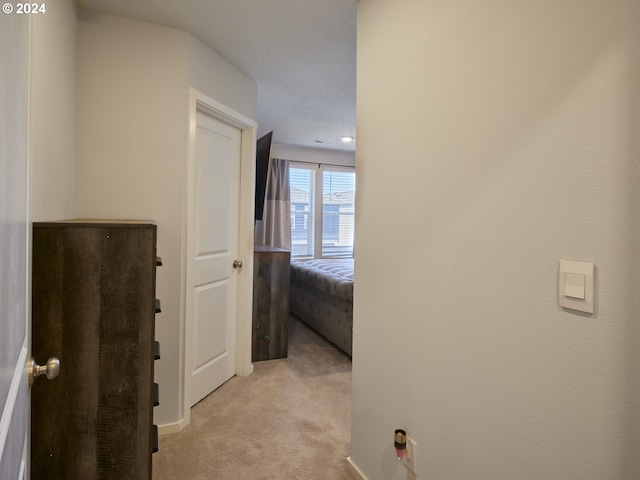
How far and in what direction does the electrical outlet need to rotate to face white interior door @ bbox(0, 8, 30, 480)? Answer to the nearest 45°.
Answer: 0° — it already faces it

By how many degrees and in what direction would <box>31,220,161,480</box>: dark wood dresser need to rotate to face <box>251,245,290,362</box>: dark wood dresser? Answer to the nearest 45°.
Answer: approximately 45° to its left

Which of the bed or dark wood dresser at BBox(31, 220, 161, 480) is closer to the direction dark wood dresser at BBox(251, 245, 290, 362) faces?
the bed

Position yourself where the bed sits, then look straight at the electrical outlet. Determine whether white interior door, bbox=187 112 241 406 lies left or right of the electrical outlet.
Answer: right

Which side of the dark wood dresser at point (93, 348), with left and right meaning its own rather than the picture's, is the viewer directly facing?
right

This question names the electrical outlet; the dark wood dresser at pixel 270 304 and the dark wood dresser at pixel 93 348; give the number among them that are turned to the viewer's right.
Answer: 2

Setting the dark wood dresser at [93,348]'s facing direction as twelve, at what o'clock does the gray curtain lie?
The gray curtain is roughly at 10 o'clock from the dark wood dresser.

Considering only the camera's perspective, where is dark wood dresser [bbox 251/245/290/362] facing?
facing to the right of the viewer

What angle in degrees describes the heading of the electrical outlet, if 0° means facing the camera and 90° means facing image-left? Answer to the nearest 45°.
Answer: approximately 45°
